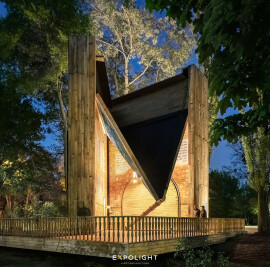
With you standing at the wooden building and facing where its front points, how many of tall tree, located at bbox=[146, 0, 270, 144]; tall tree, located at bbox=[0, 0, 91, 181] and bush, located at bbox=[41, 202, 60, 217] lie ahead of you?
1

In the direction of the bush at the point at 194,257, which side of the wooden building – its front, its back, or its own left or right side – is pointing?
front

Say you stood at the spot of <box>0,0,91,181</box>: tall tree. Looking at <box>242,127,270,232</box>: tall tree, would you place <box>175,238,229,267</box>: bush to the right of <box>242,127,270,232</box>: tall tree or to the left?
right

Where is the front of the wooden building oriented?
toward the camera

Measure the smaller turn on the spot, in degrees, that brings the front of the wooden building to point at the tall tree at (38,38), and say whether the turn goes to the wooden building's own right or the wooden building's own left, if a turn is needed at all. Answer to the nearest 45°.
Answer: approximately 135° to the wooden building's own right

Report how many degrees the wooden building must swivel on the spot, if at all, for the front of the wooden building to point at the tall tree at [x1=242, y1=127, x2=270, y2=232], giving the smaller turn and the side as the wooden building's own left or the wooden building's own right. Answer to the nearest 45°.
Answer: approximately 135° to the wooden building's own left
